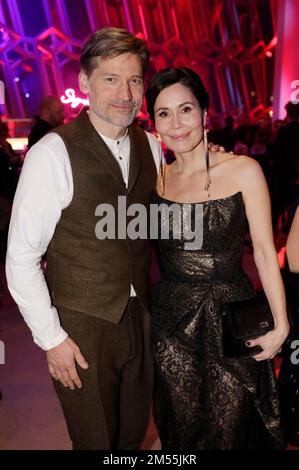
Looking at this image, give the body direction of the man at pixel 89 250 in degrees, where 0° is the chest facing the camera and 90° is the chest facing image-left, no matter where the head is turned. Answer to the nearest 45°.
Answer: approximately 315°

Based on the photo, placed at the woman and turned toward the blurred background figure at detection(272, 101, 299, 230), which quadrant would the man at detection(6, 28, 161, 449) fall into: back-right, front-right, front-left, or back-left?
back-left

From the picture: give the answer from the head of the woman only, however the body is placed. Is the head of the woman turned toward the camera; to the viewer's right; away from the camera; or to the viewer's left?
toward the camera

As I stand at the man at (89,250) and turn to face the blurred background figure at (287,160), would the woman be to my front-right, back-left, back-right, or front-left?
front-right

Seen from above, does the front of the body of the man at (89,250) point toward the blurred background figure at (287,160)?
no

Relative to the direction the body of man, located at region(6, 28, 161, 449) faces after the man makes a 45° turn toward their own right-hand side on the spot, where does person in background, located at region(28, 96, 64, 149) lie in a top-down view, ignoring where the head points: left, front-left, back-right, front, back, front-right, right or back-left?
back

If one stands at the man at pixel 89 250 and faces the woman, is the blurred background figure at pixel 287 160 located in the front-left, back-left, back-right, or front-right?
front-left
